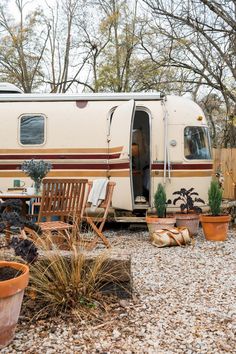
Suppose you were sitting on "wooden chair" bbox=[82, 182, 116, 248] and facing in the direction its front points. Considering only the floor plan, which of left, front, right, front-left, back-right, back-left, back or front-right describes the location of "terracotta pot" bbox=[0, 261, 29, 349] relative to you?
front-left

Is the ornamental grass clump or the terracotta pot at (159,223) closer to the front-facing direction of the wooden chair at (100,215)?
the ornamental grass clump

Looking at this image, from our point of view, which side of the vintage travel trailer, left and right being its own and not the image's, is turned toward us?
right

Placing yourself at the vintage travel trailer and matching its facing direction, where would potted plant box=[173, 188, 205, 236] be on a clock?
The potted plant is roughly at 1 o'clock from the vintage travel trailer.

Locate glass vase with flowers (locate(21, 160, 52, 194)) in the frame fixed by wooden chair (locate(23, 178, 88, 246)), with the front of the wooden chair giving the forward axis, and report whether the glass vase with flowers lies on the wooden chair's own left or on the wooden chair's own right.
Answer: on the wooden chair's own right

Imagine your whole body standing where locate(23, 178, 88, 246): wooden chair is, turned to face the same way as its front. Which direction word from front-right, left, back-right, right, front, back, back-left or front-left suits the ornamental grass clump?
front-left

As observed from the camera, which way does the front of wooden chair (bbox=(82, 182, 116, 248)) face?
facing the viewer and to the left of the viewer

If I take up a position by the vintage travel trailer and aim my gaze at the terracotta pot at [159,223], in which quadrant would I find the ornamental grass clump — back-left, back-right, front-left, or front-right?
front-right

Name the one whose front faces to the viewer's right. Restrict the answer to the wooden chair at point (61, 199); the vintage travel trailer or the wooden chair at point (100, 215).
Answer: the vintage travel trailer

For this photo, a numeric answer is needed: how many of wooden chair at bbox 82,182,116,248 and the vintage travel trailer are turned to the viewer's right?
1

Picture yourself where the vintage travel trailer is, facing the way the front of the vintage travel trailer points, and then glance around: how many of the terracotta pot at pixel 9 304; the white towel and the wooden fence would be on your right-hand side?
2

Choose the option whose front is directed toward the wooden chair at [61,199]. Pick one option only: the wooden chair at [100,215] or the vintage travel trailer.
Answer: the wooden chair at [100,215]

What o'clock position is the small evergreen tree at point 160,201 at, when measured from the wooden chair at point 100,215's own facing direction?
The small evergreen tree is roughly at 6 o'clock from the wooden chair.

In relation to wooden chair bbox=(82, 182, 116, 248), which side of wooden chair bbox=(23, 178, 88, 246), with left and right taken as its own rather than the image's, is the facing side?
back

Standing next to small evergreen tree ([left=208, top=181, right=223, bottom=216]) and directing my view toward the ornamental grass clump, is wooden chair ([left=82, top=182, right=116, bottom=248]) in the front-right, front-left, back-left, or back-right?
front-right

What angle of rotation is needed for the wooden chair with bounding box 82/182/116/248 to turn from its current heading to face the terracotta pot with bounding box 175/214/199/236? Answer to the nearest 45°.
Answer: approximately 180°
